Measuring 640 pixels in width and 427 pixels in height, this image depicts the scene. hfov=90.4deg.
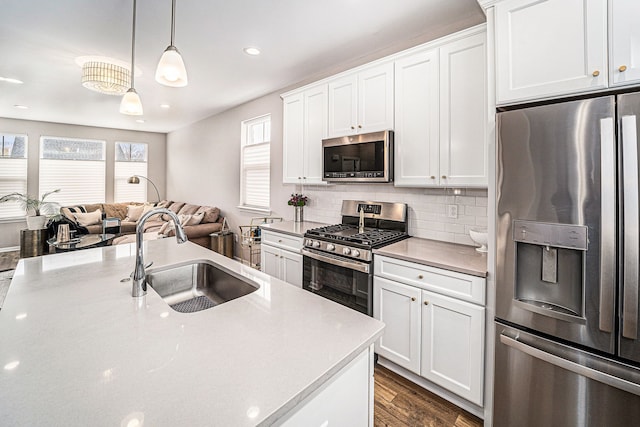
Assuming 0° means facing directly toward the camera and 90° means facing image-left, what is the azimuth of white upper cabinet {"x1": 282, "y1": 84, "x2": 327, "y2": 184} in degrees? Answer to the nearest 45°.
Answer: approximately 45°

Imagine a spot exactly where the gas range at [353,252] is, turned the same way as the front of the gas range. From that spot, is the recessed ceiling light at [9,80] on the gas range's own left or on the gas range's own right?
on the gas range's own right

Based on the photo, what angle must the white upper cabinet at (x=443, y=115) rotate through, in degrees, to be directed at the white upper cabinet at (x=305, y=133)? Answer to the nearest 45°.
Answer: approximately 90° to its right

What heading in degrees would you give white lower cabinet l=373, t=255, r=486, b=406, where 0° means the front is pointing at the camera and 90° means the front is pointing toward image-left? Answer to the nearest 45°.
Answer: approximately 45°

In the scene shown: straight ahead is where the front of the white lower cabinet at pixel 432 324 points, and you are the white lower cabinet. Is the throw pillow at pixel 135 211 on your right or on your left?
on your right

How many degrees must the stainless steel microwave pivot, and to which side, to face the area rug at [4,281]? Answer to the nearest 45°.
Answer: approximately 45° to its right

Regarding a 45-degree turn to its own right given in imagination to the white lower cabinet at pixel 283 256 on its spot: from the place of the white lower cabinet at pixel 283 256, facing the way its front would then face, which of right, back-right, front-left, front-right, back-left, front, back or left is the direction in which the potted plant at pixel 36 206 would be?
front-right

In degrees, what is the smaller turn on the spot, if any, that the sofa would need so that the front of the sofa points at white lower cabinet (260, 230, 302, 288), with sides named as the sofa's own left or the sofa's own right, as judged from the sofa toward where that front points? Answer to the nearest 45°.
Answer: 0° — it already faces it
